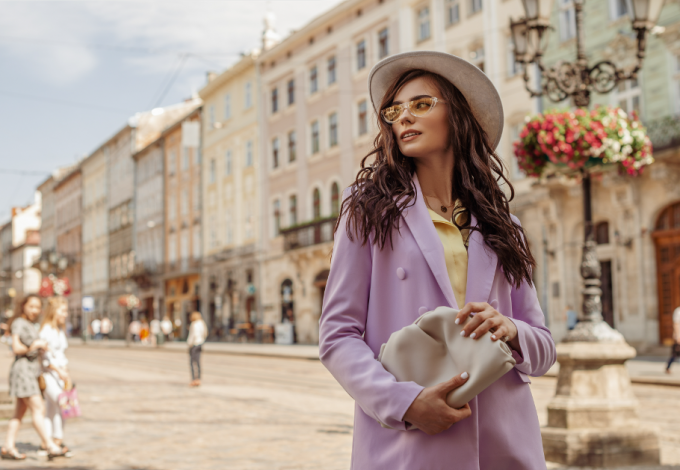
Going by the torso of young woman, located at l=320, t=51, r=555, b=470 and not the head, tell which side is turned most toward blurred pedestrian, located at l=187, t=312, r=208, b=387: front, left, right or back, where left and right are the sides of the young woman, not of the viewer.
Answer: back

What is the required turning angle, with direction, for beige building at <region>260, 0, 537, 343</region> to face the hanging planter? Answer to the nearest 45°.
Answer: approximately 45° to its left

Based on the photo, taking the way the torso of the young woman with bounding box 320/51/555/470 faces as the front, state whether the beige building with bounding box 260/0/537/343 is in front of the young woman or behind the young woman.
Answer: behind

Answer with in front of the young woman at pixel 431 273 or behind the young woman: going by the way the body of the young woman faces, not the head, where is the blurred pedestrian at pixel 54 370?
behind

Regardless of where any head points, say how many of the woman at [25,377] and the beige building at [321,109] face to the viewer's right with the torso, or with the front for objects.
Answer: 1

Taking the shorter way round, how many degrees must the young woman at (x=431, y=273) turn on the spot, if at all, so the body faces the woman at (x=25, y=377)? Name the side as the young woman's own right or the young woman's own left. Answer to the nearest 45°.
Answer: approximately 135° to the young woman's own right

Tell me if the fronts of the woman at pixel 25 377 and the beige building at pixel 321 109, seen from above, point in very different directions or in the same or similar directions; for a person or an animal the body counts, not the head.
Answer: very different directions

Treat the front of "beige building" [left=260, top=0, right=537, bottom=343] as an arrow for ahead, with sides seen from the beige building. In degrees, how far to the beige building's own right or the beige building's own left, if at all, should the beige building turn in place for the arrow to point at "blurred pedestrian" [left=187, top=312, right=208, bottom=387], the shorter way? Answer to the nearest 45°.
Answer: approximately 45° to the beige building's own left

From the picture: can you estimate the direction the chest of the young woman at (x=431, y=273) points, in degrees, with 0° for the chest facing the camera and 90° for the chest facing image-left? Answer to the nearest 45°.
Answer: approximately 0°

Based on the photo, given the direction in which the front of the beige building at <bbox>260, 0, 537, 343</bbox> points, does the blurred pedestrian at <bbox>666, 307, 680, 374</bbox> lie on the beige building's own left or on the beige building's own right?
on the beige building's own left
